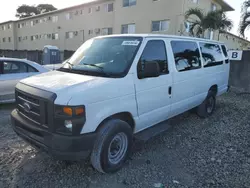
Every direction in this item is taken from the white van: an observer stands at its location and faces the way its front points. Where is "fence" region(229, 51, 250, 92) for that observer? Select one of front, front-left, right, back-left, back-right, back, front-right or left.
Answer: back

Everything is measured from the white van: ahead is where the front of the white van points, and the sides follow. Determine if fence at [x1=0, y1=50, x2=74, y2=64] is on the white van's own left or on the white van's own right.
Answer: on the white van's own right

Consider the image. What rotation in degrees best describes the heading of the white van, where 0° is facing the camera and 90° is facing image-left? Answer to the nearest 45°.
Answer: approximately 45°

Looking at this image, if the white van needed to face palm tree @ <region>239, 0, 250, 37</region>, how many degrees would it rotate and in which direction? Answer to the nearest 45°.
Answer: approximately 180°

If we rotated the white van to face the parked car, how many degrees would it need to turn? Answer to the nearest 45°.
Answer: approximately 90° to its right
